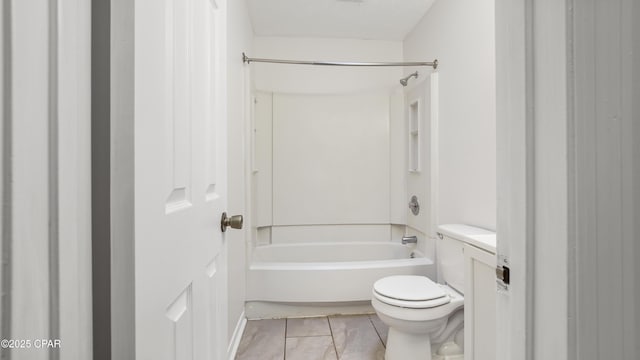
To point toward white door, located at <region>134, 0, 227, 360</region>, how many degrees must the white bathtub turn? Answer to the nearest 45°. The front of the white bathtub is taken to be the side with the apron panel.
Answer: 0° — it already faces it

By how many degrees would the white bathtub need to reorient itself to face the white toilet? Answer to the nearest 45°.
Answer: approximately 45° to its left

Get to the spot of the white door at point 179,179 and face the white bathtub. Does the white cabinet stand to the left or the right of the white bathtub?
right

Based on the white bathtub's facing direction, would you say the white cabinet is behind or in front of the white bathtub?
in front

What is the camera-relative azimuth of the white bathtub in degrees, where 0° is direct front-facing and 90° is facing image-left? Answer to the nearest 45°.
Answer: approximately 0°
